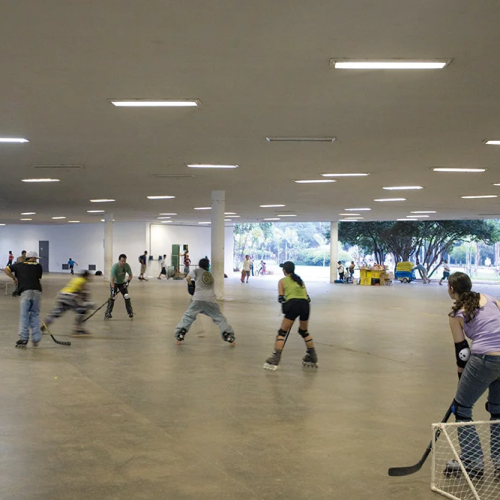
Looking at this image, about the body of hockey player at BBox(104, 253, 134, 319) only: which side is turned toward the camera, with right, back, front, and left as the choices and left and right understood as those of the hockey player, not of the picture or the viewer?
front

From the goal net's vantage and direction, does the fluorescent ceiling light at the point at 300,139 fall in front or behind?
in front

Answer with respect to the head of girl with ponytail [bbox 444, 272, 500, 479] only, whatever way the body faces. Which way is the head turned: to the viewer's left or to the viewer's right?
to the viewer's left

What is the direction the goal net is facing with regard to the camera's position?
facing away from the viewer and to the left of the viewer

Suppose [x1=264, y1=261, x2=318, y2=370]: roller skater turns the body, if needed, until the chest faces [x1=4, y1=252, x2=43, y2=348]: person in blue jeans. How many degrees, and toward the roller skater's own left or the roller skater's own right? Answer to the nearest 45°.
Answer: approximately 45° to the roller skater's own left

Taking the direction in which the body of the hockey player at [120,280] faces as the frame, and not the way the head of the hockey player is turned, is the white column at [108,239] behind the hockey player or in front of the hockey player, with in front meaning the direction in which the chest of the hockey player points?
behind

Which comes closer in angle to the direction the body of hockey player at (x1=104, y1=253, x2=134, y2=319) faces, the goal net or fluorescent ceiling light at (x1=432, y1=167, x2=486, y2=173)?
the goal net

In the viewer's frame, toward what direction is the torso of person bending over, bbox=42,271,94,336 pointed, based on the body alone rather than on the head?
to the viewer's right

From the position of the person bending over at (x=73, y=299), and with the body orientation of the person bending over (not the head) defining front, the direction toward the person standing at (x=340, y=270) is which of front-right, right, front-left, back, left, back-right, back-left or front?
front-left

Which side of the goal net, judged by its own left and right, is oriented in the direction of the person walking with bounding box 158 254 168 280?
front

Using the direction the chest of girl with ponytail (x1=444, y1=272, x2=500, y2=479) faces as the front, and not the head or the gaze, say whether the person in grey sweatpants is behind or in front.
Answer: in front

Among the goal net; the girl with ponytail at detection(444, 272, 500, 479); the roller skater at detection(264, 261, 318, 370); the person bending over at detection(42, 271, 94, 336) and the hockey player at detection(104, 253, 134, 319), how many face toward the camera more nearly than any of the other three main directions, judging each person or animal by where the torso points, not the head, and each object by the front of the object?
1
